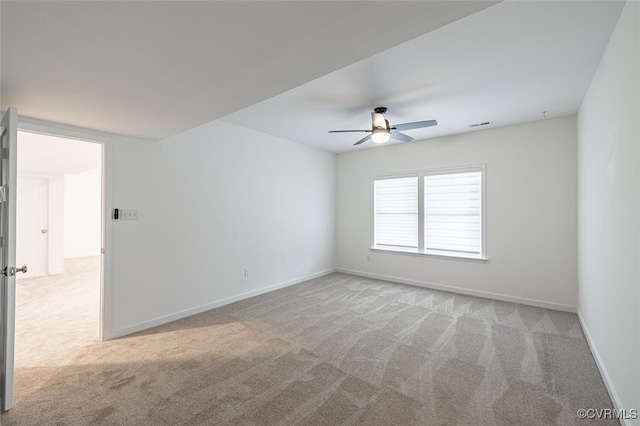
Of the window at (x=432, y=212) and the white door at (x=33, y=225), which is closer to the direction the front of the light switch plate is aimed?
the window

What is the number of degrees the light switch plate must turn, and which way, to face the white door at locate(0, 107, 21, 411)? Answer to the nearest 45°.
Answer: approximately 45° to its right

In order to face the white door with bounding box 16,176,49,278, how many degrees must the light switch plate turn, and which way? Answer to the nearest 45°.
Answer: approximately 180°

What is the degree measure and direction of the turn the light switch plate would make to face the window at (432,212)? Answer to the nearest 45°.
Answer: approximately 90° to its left

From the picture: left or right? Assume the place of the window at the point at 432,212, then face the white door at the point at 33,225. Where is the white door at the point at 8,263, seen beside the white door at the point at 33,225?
left

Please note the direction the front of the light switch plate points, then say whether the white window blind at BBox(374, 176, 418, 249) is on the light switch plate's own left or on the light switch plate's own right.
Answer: on the light switch plate's own left

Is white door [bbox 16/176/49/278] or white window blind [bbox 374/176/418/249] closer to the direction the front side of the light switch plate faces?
the white window blind
